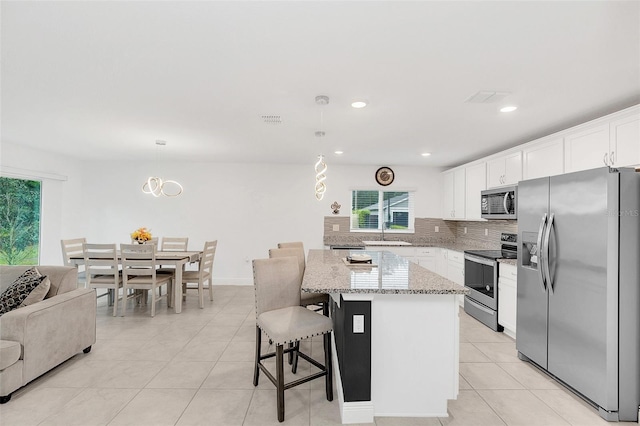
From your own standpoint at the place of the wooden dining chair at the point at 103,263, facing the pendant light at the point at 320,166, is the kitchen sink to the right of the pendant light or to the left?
left

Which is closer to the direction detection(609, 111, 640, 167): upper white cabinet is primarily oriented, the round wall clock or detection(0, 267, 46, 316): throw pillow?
the throw pillow

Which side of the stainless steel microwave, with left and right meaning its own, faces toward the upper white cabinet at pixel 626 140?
left

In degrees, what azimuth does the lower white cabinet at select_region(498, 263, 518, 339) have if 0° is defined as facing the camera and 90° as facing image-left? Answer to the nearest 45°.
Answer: approximately 45°

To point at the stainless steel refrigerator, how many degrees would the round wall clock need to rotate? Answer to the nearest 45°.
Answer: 0° — it already faces it

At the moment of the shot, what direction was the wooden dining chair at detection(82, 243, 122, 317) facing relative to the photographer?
facing away from the viewer and to the right of the viewer

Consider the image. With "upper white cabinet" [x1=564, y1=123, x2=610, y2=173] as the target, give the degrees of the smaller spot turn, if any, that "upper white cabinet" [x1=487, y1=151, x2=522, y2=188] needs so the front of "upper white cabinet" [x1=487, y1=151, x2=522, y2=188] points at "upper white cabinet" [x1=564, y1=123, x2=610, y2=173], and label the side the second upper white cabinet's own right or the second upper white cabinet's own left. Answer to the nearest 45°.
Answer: approximately 90° to the second upper white cabinet's own left
